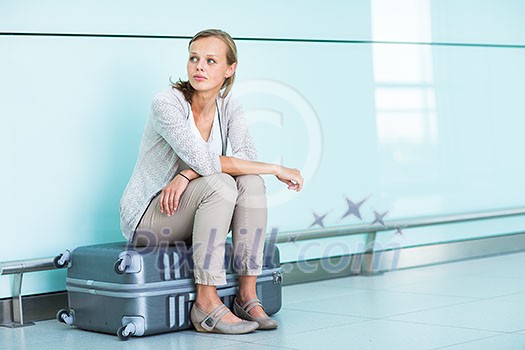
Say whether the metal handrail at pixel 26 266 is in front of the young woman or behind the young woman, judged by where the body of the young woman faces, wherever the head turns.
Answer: behind

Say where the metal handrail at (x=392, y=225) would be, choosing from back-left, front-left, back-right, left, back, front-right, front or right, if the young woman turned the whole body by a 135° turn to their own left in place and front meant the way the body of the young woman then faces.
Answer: front-right

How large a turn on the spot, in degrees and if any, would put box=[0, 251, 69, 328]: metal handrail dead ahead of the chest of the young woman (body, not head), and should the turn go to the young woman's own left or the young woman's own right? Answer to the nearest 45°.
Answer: approximately 135° to the young woman's own right

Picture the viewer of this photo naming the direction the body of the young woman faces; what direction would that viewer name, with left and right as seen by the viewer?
facing the viewer and to the right of the viewer
